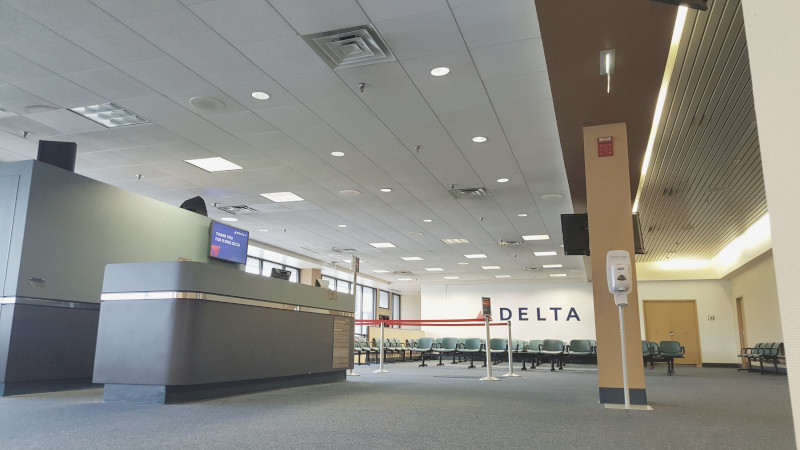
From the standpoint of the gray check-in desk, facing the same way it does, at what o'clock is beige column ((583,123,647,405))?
The beige column is roughly at 11 o'clock from the gray check-in desk.

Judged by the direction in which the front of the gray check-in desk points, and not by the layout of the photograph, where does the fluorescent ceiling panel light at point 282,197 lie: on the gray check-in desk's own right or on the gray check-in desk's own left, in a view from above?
on the gray check-in desk's own left

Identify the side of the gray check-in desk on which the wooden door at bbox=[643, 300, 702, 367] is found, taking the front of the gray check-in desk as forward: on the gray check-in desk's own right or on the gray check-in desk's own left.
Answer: on the gray check-in desk's own left

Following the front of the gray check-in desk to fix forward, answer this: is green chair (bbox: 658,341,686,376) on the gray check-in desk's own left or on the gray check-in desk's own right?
on the gray check-in desk's own left

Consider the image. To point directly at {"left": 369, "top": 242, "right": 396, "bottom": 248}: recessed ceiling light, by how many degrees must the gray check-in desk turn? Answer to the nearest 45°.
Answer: approximately 90° to its left

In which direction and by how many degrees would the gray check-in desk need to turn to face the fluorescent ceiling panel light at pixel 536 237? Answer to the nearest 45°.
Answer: approximately 90° to its left

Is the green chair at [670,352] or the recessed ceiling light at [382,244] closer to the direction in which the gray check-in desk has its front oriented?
the green chair

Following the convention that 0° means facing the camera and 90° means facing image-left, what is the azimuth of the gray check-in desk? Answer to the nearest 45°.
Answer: approximately 315°

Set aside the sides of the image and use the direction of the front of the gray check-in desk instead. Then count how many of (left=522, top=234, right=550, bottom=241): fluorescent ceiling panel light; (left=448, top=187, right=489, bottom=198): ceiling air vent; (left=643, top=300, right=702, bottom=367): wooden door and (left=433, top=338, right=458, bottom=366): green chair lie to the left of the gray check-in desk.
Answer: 4

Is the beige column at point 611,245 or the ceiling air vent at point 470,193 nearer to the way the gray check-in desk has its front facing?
the beige column

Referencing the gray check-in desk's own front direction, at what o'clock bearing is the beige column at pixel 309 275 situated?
The beige column is roughly at 8 o'clock from the gray check-in desk.
